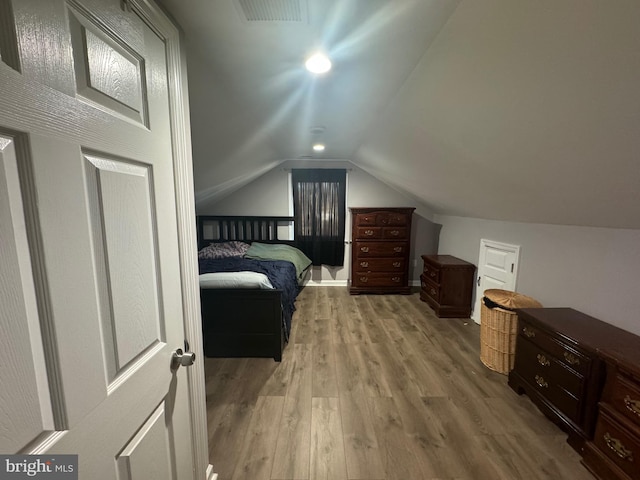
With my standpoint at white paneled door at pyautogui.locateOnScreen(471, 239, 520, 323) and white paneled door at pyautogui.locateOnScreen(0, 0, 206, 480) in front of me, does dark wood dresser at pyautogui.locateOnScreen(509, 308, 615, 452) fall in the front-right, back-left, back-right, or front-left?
front-left

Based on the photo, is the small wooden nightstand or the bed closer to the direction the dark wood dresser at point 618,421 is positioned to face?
the bed

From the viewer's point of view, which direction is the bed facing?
toward the camera

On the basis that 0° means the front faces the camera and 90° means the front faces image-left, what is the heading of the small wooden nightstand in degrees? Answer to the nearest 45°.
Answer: approximately 90°

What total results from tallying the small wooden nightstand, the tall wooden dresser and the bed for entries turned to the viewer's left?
1

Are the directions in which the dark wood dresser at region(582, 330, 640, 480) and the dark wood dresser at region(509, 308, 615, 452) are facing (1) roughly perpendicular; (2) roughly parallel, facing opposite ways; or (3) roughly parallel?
roughly parallel

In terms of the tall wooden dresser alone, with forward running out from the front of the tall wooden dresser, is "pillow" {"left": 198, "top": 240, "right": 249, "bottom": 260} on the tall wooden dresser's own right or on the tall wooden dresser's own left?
on the tall wooden dresser's own right

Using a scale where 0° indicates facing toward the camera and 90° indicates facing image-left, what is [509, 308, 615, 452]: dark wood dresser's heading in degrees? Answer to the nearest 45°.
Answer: approximately 45°

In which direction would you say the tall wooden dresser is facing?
toward the camera

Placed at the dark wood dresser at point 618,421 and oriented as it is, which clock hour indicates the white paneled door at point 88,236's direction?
The white paneled door is roughly at 11 o'clock from the dark wood dresser.

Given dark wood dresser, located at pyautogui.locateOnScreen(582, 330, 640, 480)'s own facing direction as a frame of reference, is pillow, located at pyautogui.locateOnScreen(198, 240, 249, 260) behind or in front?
in front

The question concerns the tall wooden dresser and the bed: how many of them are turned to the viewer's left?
0

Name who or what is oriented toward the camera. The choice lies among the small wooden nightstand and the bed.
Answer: the bed

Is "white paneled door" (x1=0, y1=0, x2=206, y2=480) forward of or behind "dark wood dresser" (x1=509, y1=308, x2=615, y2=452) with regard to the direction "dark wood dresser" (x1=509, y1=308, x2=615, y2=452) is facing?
forward

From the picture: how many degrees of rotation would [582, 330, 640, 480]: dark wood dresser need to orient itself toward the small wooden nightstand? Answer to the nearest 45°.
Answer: approximately 90° to its right
